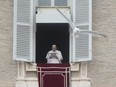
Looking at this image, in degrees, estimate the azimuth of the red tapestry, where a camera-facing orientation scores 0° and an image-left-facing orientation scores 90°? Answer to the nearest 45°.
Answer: approximately 0°
